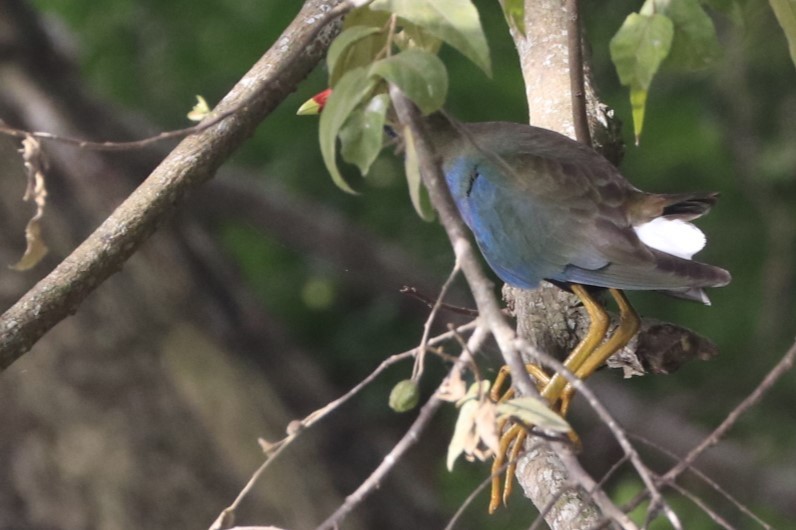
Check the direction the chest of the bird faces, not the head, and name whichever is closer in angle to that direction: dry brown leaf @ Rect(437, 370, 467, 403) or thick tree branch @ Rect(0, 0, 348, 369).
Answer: the thick tree branch

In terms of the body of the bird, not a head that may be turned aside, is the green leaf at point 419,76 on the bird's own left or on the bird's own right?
on the bird's own left

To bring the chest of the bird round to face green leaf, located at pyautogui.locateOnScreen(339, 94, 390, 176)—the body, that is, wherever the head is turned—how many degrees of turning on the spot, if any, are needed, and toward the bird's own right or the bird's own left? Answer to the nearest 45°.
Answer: approximately 45° to the bird's own left

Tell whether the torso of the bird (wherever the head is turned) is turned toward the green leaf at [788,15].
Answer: no

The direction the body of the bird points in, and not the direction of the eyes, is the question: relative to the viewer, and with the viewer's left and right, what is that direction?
facing to the left of the viewer

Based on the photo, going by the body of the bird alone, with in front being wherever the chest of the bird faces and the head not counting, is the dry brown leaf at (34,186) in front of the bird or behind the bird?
in front

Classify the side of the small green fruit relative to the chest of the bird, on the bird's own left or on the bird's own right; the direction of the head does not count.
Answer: on the bird's own left

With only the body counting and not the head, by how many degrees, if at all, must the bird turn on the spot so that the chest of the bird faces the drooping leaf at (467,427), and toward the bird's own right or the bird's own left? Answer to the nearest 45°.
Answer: approximately 90° to the bird's own left

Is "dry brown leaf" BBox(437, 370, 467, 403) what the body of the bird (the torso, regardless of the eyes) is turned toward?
no
